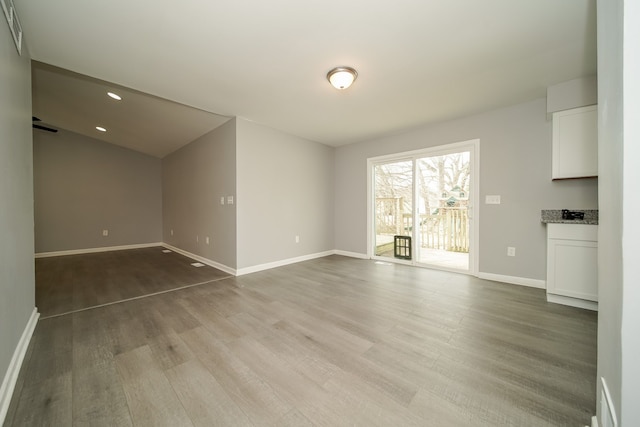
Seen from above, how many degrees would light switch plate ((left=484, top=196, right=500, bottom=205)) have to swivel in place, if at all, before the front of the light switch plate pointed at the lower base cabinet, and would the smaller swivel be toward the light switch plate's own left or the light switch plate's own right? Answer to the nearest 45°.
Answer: approximately 45° to the light switch plate's own left

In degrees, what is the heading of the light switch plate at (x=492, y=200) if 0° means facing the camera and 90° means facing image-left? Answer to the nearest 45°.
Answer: approximately 0°

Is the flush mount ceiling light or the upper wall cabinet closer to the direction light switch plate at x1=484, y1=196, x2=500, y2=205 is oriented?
the flush mount ceiling light

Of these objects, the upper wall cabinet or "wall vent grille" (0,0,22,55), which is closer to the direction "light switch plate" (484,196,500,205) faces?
the wall vent grille

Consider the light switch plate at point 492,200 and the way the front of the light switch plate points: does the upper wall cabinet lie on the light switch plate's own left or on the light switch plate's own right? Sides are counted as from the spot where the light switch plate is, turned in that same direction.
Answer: on the light switch plate's own left

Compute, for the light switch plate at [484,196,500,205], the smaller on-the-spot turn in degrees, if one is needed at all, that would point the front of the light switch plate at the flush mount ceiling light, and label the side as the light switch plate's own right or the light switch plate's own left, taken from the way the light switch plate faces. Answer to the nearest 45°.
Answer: approximately 45° to the light switch plate's own right
